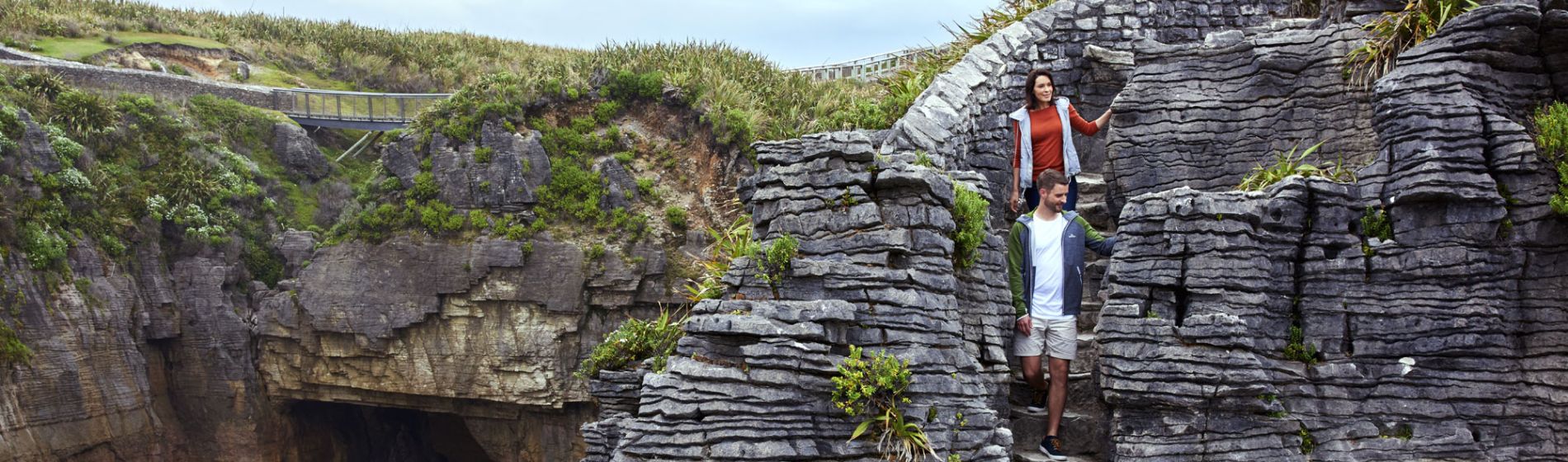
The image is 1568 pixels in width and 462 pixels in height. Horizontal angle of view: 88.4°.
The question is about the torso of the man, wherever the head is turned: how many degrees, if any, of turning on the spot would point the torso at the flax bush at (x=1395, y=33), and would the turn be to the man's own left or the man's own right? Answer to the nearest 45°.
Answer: approximately 135° to the man's own left

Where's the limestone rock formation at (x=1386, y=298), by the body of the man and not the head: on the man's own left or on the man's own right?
on the man's own left

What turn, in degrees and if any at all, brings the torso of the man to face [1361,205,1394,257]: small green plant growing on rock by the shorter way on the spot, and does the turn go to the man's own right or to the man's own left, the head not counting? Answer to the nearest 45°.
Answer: approximately 90° to the man's own left

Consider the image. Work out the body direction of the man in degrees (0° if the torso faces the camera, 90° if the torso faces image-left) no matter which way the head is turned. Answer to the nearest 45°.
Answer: approximately 0°

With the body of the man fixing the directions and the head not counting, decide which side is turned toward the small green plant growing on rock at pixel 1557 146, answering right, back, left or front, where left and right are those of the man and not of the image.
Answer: left

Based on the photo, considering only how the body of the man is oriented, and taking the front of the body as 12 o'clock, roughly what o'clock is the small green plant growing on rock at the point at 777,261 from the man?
The small green plant growing on rock is roughly at 2 o'clock from the man.

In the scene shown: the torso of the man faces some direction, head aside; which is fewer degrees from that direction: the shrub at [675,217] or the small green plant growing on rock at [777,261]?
the small green plant growing on rock

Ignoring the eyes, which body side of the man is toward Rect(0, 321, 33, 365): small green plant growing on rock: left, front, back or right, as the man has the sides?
right

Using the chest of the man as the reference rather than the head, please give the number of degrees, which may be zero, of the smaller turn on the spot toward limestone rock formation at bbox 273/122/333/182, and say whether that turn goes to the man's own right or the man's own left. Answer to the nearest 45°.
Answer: approximately 135° to the man's own right
